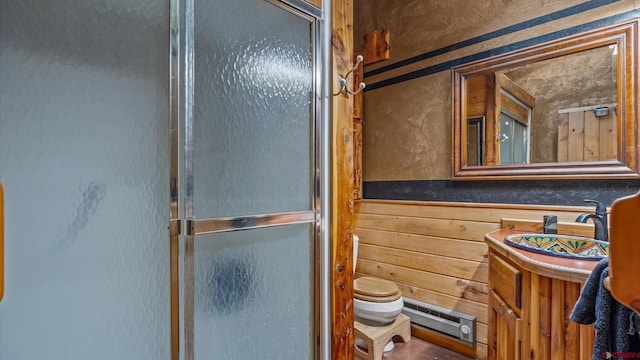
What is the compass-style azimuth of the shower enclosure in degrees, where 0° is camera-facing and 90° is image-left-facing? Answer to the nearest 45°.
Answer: approximately 315°

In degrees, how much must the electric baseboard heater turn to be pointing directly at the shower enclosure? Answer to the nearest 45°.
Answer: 0° — it already faces it

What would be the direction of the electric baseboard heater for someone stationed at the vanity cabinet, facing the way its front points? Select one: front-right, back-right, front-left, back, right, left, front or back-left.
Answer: right

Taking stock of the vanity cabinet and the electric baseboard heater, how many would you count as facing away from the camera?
0

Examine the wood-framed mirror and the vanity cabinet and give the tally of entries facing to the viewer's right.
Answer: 0

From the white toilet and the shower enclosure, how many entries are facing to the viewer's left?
0

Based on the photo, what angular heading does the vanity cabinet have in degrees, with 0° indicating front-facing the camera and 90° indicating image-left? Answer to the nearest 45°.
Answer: approximately 45°

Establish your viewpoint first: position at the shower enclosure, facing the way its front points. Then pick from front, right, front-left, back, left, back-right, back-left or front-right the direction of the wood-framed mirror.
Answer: front-left

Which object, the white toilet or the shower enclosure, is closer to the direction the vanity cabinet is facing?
the shower enclosure

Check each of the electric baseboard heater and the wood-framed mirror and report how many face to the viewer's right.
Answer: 0
